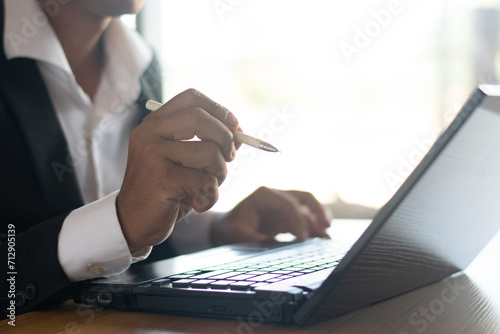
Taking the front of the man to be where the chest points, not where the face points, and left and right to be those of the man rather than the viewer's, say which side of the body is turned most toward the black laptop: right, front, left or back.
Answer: front

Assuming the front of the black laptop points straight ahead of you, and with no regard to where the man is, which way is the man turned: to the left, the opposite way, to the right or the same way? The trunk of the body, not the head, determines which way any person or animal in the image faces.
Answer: the opposite way

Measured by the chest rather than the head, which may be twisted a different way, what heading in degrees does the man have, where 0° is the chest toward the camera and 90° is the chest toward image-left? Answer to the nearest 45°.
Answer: approximately 315°

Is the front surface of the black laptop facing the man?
yes

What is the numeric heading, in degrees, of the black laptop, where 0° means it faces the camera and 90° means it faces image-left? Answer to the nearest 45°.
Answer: approximately 135°

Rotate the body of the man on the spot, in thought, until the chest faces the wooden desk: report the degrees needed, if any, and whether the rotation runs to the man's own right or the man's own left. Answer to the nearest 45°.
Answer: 0° — they already face it
